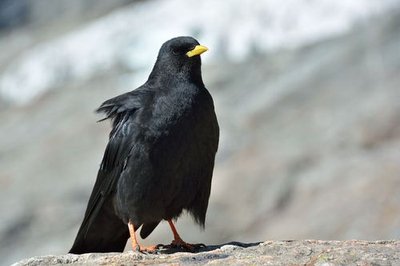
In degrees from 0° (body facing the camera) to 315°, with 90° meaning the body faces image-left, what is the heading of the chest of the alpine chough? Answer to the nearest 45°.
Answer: approximately 315°
